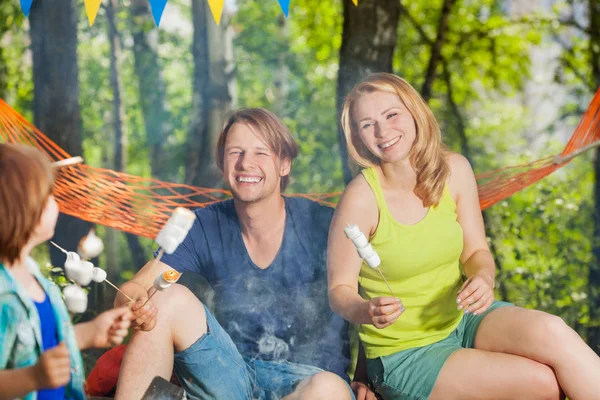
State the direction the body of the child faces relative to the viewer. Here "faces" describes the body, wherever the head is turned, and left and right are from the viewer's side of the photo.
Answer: facing the viewer and to the right of the viewer

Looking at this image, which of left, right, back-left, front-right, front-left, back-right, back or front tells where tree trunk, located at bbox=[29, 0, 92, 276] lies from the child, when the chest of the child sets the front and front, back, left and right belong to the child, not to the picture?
back-left

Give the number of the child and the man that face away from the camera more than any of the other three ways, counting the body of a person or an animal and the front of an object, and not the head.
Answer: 0

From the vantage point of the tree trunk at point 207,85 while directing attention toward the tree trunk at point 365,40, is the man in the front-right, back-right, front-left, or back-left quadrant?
front-right

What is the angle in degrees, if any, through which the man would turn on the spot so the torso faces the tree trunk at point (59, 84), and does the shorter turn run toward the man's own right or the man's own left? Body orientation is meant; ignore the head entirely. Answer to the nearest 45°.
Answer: approximately 135° to the man's own right

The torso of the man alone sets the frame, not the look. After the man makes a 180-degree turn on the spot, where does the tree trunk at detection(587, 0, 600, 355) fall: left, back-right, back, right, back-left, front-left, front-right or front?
front-right

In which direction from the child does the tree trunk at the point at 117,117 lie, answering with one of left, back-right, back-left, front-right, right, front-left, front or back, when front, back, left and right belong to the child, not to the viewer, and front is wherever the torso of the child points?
back-left

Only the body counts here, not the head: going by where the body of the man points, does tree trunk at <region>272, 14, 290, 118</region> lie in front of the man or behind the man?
behind

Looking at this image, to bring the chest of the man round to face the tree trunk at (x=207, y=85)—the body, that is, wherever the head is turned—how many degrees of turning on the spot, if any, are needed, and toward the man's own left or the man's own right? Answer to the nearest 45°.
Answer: approximately 180°

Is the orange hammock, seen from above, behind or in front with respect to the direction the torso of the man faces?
behind

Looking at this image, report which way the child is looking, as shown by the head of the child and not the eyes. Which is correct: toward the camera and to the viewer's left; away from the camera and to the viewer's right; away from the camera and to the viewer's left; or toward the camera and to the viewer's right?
away from the camera and to the viewer's right

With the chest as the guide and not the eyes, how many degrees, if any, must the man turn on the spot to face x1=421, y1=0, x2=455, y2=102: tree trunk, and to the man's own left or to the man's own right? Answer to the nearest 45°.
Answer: approximately 135° to the man's own left

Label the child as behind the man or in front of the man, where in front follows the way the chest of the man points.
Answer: in front

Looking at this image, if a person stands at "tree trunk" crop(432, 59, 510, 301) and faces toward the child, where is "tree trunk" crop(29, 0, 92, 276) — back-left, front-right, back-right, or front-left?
front-right

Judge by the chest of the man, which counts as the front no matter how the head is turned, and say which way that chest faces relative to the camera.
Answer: toward the camera

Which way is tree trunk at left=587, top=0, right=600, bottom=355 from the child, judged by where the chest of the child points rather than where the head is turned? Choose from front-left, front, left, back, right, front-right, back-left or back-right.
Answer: left
